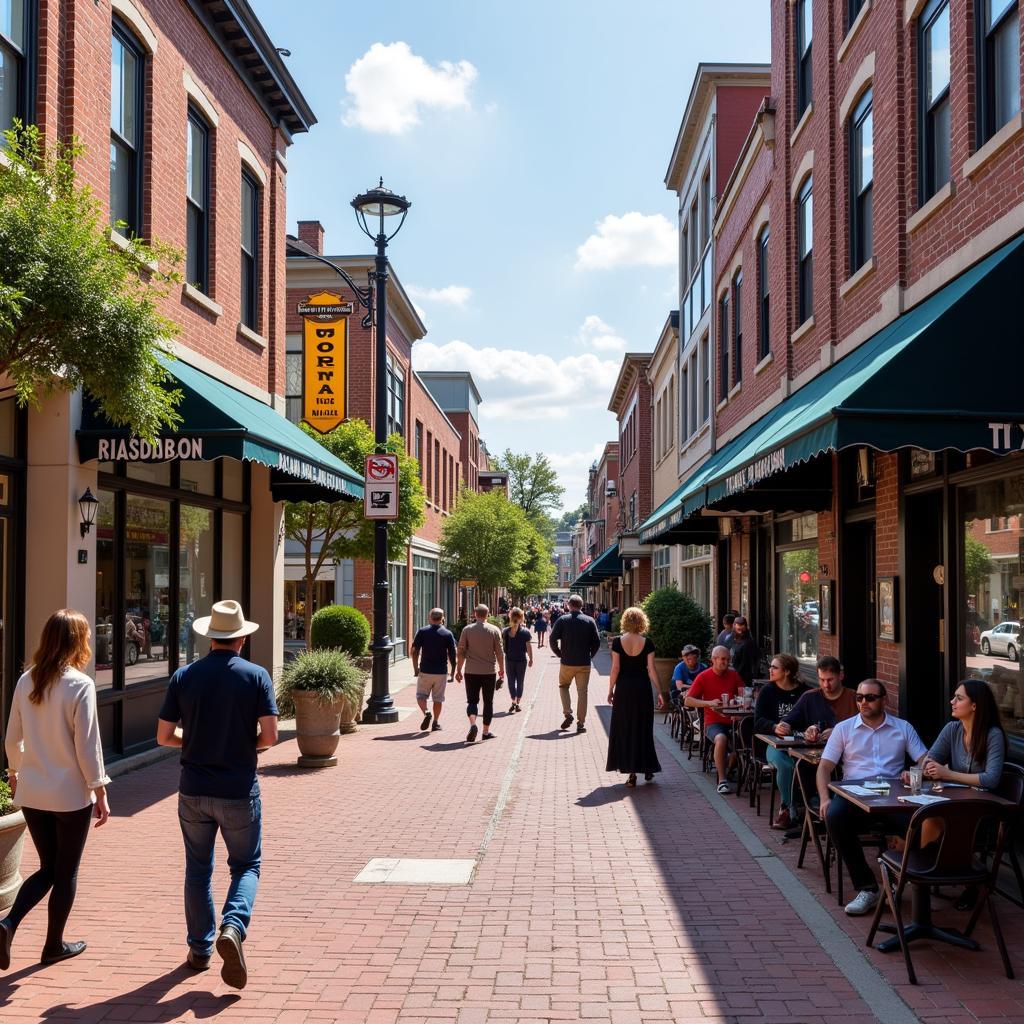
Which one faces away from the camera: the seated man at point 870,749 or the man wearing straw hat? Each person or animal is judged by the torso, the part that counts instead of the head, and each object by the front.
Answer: the man wearing straw hat

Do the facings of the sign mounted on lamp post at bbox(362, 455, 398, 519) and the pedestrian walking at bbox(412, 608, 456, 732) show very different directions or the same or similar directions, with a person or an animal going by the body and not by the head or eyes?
very different directions

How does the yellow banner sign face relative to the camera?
toward the camera

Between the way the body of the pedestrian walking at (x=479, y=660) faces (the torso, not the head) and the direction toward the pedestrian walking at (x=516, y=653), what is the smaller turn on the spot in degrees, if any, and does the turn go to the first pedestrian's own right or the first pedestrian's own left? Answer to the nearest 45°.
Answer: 0° — they already face them

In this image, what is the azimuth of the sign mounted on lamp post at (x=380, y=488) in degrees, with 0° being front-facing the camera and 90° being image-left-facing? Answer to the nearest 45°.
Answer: approximately 0°

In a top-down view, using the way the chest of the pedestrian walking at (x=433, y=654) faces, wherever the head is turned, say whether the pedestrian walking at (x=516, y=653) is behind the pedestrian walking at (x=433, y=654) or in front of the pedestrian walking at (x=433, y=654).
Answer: in front

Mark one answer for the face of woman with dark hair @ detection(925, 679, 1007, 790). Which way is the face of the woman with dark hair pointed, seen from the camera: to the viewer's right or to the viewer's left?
to the viewer's left

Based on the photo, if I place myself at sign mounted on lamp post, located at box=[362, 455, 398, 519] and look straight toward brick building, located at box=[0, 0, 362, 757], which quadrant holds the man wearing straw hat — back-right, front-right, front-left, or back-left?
front-left

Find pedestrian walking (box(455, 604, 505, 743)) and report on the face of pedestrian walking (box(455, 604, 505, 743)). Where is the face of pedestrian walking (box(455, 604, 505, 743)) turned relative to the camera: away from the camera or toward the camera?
away from the camera

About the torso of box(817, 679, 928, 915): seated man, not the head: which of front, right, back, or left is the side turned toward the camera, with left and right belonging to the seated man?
front

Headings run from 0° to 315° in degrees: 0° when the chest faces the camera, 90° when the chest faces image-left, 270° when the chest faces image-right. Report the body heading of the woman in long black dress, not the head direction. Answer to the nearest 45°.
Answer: approximately 180°

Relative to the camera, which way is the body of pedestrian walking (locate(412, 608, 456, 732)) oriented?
away from the camera

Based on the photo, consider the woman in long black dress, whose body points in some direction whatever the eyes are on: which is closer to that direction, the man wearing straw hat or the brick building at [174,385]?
the brick building

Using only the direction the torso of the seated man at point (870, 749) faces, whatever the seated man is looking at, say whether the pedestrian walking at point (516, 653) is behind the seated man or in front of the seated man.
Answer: behind

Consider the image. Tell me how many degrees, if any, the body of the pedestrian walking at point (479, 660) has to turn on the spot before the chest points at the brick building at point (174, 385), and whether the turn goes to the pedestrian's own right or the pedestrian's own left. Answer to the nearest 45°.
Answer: approximately 135° to the pedestrian's own left

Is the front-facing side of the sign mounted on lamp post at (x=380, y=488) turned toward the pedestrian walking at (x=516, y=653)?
no

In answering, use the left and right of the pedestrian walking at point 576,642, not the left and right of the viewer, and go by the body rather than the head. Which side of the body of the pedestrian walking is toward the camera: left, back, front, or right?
back

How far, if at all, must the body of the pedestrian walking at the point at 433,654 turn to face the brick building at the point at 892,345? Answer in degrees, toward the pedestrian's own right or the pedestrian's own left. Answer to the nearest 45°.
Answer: approximately 135° to the pedestrian's own right

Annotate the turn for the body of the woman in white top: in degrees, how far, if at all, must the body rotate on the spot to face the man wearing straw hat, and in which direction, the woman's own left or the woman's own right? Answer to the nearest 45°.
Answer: approximately 90° to the woman's own right
